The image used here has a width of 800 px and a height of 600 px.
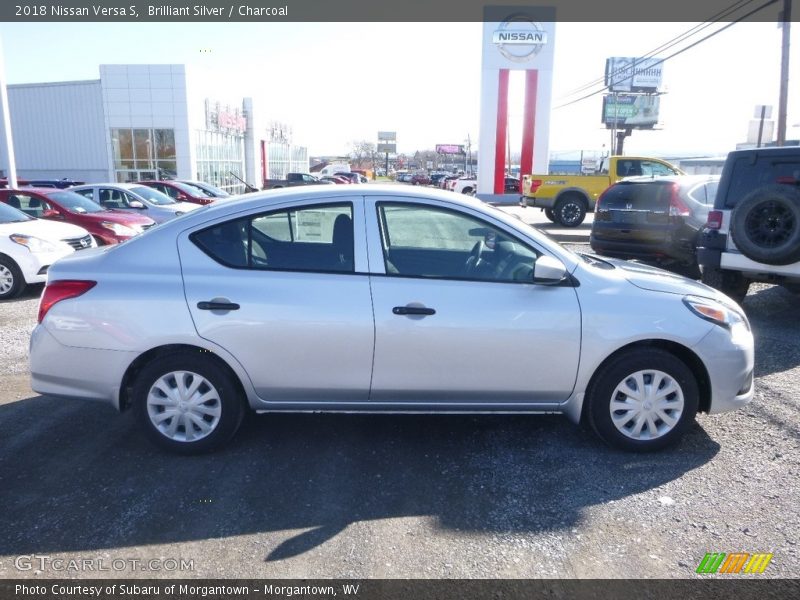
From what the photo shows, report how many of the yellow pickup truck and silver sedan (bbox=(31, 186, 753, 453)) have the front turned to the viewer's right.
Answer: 2

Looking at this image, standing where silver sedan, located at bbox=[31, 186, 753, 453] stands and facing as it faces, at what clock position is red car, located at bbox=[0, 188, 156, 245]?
The red car is roughly at 8 o'clock from the silver sedan.

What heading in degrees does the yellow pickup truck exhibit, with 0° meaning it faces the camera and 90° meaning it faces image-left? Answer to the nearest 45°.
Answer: approximately 270°

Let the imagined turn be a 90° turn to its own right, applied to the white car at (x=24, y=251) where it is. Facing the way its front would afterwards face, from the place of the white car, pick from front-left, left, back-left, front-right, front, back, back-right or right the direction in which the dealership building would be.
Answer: back-right

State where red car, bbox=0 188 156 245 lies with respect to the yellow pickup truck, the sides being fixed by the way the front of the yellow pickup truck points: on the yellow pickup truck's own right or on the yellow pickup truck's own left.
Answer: on the yellow pickup truck's own right

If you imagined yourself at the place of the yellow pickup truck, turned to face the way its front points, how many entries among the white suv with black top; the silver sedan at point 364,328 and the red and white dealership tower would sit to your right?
2

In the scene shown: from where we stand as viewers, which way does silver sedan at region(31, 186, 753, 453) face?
facing to the right of the viewer

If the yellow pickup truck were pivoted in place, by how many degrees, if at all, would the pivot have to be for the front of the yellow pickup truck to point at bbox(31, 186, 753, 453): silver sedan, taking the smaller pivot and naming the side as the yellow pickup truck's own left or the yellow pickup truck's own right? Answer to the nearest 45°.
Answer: approximately 90° to the yellow pickup truck's own right

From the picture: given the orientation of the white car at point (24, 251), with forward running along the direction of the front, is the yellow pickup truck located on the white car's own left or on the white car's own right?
on the white car's own left

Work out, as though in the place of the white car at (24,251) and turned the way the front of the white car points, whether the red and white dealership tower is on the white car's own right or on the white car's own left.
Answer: on the white car's own left

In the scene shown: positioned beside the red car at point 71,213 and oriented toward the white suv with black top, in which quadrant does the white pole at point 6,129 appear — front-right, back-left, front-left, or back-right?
back-left

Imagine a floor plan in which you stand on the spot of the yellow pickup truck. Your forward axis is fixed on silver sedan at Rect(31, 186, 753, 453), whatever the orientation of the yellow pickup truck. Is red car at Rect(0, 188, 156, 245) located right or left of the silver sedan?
right
